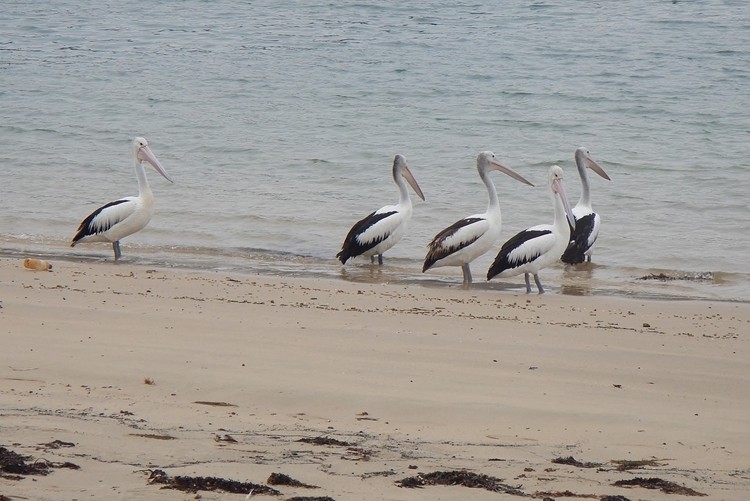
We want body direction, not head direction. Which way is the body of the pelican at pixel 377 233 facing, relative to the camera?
to the viewer's right

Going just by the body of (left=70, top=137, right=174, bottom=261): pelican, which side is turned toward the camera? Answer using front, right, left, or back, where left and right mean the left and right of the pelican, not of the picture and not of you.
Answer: right

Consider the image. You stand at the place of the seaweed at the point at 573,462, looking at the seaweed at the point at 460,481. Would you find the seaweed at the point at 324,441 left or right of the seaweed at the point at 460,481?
right

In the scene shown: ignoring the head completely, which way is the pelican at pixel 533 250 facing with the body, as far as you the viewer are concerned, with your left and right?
facing to the right of the viewer

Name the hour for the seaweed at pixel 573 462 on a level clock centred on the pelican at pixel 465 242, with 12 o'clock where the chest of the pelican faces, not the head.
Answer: The seaweed is roughly at 3 o'clock from the pelican.

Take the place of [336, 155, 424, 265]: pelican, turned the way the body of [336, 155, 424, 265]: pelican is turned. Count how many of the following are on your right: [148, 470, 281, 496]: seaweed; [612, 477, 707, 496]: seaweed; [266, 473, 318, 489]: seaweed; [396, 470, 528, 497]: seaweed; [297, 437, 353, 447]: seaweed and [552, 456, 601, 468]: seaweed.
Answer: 6

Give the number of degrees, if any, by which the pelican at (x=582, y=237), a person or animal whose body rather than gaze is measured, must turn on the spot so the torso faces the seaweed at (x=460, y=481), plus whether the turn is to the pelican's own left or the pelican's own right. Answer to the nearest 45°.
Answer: approximately 135° to the pelican's own right

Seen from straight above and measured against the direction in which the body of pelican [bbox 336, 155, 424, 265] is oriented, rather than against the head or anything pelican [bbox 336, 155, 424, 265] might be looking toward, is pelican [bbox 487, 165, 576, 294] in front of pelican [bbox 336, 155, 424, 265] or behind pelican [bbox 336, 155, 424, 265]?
in front

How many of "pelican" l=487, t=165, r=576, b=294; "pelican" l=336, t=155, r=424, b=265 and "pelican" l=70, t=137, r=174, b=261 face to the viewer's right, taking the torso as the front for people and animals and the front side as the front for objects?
3

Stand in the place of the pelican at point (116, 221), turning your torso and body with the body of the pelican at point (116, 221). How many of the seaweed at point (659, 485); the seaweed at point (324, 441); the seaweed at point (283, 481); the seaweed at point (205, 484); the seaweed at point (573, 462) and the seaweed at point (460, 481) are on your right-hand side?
6

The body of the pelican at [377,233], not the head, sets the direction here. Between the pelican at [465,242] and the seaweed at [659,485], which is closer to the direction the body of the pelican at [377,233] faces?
the pelican

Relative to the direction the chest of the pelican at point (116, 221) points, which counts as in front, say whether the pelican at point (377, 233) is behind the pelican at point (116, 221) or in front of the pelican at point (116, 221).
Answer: in front

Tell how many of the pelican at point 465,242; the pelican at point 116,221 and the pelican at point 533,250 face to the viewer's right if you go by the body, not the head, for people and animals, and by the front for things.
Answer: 3

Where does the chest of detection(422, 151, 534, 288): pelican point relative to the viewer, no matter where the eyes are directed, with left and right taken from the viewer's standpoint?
facing to the right of the viewer

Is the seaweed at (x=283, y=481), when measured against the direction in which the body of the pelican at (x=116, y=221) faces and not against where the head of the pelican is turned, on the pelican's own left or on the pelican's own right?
on the pelican's own right

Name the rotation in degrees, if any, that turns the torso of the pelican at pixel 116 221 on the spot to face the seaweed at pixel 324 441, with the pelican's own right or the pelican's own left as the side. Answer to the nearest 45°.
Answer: approximately 90° to the pelican's own right
